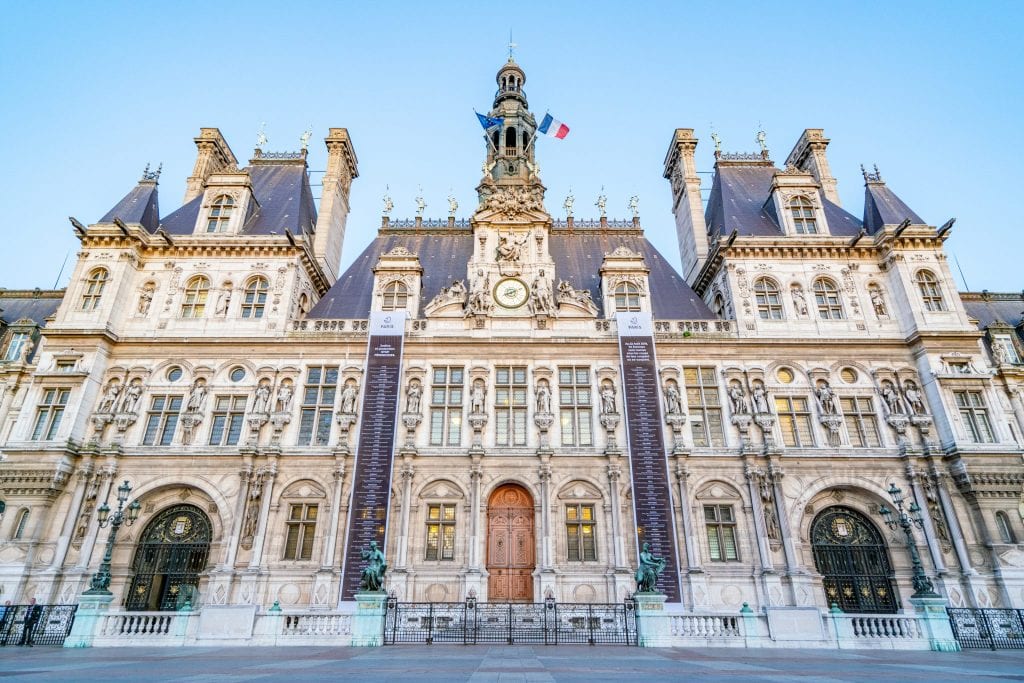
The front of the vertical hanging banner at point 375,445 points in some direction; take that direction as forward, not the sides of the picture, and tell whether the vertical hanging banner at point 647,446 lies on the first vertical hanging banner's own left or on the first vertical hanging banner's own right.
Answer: on the first vertical hanging banner's own left

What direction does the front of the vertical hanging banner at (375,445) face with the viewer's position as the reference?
facing the viewer

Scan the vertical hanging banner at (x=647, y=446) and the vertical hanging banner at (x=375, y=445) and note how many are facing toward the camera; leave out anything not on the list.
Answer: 2

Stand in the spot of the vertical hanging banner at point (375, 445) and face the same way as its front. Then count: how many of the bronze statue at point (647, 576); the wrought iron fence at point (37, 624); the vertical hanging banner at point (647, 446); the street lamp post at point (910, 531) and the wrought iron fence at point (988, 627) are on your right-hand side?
1

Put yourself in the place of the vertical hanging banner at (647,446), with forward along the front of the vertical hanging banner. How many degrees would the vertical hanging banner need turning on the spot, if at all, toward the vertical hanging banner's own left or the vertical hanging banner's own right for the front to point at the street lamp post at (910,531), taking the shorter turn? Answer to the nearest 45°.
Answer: approximately 90° to the vertical hanging banner's own left

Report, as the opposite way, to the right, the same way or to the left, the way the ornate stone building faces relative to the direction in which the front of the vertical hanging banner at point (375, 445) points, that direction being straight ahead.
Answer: the same way

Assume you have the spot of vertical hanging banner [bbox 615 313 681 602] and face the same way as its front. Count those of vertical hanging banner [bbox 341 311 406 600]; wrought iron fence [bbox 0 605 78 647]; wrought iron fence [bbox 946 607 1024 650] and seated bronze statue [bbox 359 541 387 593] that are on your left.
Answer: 1

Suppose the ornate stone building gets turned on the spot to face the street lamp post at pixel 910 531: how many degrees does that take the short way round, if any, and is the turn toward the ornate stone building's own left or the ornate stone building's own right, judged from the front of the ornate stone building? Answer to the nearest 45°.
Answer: approximately 90° to the ornate stone building's own left

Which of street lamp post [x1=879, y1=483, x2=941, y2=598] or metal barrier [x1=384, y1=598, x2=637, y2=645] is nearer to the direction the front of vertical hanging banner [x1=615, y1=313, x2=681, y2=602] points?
the metal barrier

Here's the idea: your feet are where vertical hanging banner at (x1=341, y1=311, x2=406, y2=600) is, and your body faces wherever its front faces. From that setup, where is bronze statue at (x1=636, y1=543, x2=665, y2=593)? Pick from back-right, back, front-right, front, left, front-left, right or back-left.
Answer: front-left

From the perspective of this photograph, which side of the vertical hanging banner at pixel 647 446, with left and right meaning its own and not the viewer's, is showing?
front

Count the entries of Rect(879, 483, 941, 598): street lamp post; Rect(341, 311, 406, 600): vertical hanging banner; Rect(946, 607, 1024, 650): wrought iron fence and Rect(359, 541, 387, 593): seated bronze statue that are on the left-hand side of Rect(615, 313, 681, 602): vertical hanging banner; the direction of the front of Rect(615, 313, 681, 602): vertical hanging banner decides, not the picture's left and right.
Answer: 2

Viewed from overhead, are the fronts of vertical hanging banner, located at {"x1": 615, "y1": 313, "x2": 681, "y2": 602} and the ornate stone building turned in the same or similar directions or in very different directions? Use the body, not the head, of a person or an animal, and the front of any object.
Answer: same or similar directions
